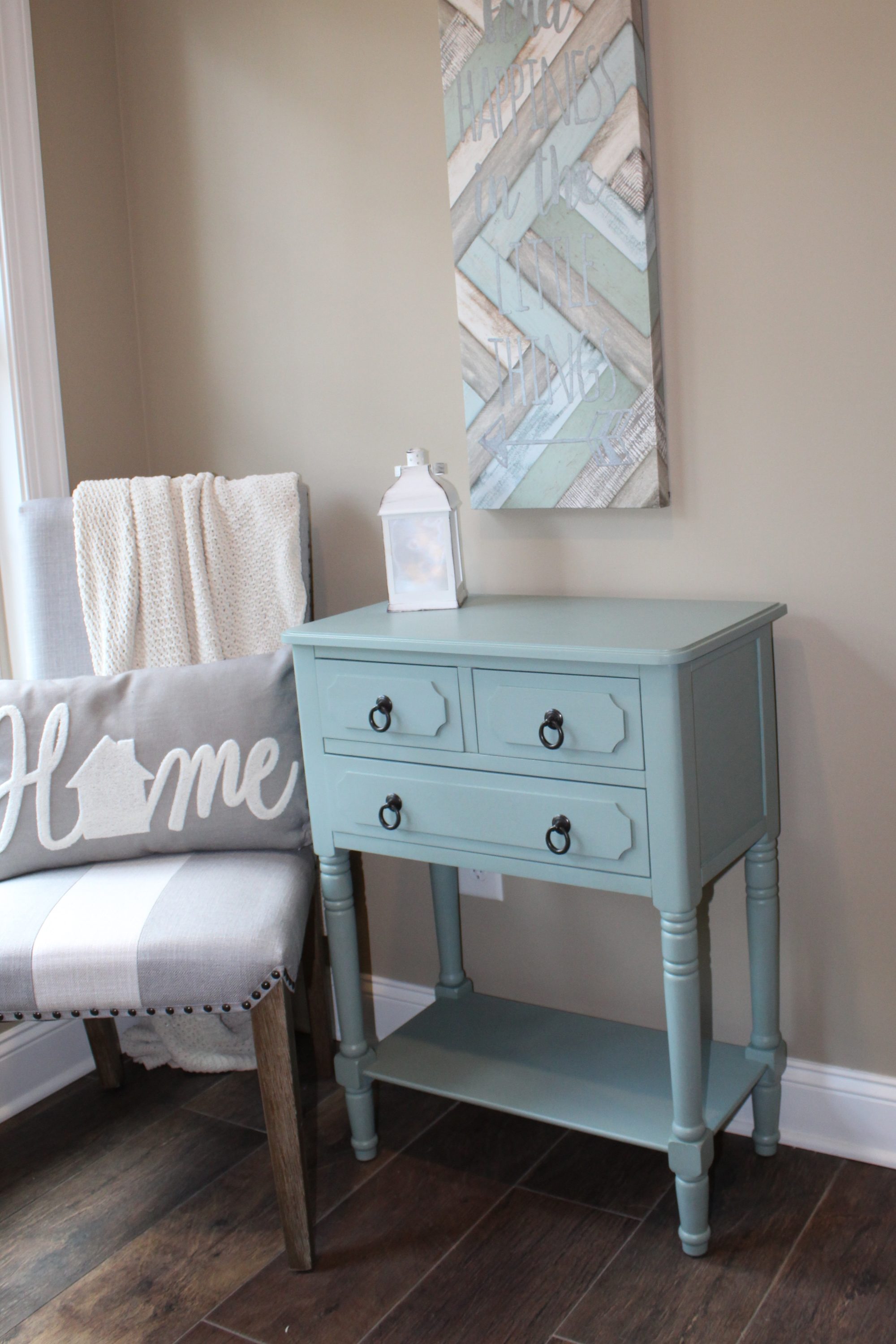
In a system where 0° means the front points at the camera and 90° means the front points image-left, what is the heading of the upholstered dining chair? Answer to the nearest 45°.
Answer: approximately 0°

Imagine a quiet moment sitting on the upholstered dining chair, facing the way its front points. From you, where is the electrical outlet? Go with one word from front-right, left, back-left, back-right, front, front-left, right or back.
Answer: back-left

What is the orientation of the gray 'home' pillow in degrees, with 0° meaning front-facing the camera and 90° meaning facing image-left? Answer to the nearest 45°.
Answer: approximately 0°

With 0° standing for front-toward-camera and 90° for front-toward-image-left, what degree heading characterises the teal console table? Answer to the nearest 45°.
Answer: approximately 45°

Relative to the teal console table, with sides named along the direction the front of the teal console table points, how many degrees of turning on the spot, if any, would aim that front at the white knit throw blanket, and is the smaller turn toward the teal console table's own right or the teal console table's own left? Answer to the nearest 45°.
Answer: approximately 90° to the teal console table's own right
